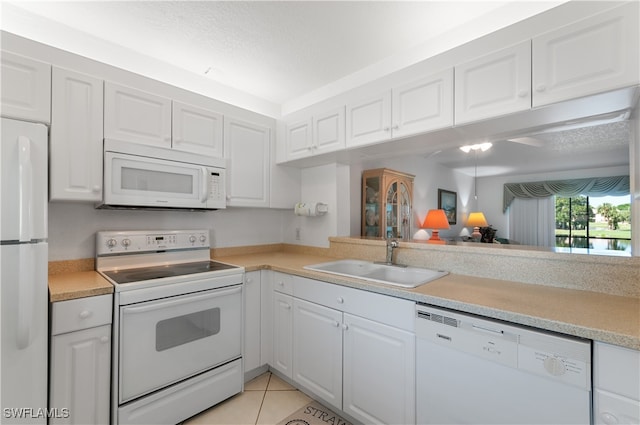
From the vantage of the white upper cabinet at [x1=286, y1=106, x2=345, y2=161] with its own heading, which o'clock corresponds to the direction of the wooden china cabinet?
The wooden china cabinet is roughly at 6 o'clock from the white upper cabinet.

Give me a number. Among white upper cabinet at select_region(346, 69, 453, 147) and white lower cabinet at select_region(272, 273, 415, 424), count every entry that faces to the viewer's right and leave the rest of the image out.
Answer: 0

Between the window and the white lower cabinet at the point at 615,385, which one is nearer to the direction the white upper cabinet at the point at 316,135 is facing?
the white lower cabinet

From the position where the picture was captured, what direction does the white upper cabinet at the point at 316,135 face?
facing the viewer and to the left of the viewer

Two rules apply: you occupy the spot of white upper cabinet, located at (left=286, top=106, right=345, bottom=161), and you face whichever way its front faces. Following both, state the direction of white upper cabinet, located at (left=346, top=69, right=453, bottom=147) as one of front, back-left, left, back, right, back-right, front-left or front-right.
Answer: left

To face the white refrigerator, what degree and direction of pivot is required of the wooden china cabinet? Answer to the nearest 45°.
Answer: approximately 90° to its right

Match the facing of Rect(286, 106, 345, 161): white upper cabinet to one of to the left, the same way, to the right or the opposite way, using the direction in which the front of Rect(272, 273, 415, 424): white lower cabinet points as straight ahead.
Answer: the same way

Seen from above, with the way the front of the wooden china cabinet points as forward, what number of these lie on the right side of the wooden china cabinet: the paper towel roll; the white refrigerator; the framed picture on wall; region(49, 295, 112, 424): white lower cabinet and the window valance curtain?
3

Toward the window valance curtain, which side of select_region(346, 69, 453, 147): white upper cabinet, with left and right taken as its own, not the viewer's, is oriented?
back

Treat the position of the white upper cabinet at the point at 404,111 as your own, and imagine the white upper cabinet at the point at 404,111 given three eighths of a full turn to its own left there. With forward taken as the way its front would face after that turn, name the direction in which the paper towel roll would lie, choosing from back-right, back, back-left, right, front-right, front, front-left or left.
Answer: back-left

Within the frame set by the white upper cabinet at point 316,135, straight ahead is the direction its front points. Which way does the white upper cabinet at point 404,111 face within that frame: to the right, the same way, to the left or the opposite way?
the same way

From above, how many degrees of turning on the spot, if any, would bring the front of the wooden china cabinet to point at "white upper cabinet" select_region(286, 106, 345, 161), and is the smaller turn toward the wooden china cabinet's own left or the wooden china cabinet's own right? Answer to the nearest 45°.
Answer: approximately 90° to the wooden china cabinet's own right

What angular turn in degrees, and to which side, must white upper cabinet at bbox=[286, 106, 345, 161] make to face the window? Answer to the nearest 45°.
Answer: approximately 135° to its left

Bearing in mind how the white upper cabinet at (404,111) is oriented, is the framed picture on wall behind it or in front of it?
behind

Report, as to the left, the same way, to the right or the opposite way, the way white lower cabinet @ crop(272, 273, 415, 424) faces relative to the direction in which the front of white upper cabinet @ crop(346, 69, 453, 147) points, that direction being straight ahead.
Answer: the same way

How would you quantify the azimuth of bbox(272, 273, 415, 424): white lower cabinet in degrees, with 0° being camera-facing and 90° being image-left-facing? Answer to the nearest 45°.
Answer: approximately 45°

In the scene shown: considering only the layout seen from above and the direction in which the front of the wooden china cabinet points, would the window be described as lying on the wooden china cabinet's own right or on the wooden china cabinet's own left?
on the wooden china cabinet's own left

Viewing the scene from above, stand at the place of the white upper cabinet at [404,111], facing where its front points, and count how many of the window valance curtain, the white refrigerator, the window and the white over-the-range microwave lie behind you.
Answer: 2
